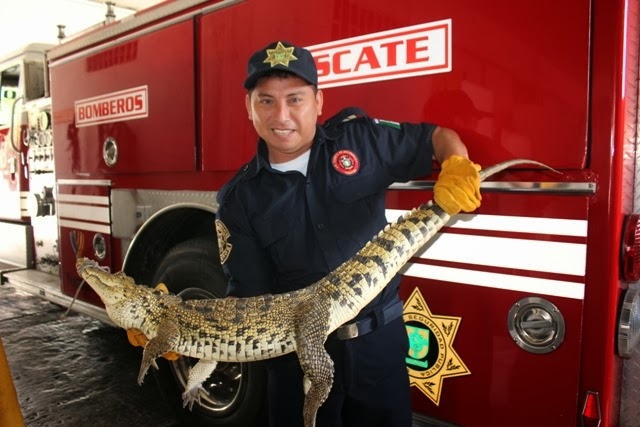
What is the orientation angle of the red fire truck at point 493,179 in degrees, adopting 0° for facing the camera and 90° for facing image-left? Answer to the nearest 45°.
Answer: approximately 135°

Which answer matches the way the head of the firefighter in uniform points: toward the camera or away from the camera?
toward the camera

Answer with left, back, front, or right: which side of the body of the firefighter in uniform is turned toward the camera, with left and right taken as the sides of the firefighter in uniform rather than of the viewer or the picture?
front

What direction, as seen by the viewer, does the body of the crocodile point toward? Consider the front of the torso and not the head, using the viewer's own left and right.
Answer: facing to the left of the viewer
